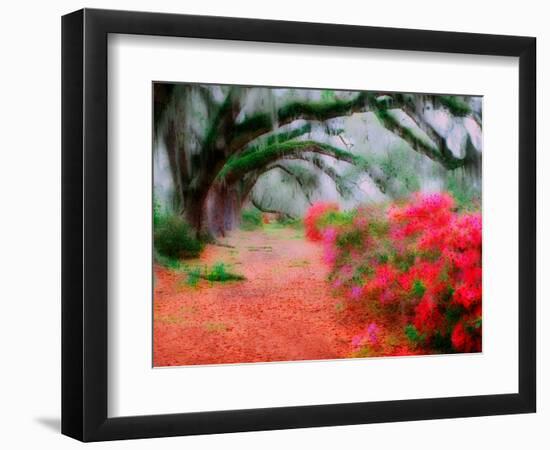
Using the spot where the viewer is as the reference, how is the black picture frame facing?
facing the viewer and to the right of the viewer
